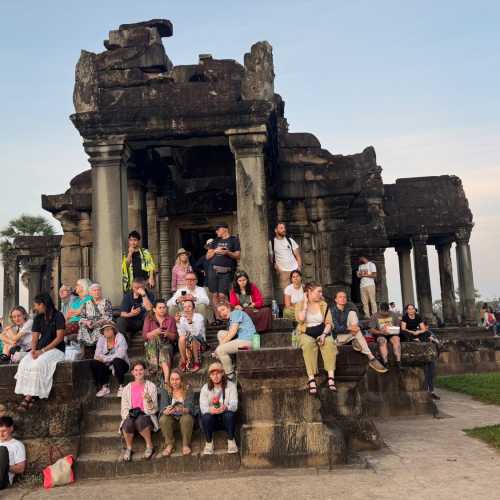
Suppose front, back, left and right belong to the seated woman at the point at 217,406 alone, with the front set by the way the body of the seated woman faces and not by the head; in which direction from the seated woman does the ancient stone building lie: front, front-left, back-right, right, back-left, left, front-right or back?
back

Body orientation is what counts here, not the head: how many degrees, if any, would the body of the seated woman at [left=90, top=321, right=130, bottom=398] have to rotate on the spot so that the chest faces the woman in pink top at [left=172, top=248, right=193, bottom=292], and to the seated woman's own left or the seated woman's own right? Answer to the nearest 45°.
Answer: approximately 135° to the seated woman's own left

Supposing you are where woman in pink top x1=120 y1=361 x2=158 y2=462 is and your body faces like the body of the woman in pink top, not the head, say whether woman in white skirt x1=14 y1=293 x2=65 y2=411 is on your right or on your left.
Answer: on your right

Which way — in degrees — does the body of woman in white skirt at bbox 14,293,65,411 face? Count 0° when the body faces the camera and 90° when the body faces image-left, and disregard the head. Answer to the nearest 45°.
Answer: approximately 45°

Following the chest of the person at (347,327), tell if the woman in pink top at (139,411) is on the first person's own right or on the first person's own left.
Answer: on the first person's own right

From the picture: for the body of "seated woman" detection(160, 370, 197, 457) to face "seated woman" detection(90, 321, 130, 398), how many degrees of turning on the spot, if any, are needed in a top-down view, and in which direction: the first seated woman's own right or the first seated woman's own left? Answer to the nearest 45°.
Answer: approximately 135° to the first seated woman's own right

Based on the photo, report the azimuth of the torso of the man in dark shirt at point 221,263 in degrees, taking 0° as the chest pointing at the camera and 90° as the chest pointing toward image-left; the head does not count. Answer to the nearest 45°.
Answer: approximately 0°
